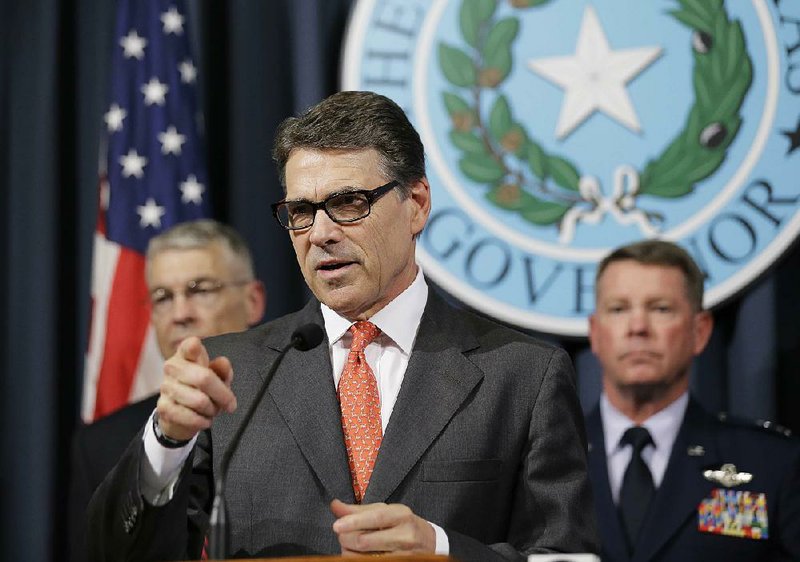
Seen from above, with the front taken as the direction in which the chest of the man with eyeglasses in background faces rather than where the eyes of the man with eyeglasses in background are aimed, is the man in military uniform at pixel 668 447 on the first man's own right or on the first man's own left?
on the first man's own left

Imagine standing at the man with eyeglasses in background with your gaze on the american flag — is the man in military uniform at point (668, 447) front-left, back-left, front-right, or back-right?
back-right

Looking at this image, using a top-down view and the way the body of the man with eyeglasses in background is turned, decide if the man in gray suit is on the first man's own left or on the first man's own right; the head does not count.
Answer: on the first man's own left

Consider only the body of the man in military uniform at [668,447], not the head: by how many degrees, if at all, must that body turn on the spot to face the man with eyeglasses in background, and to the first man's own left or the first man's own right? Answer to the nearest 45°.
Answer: approximately 45° to the first man's own right
